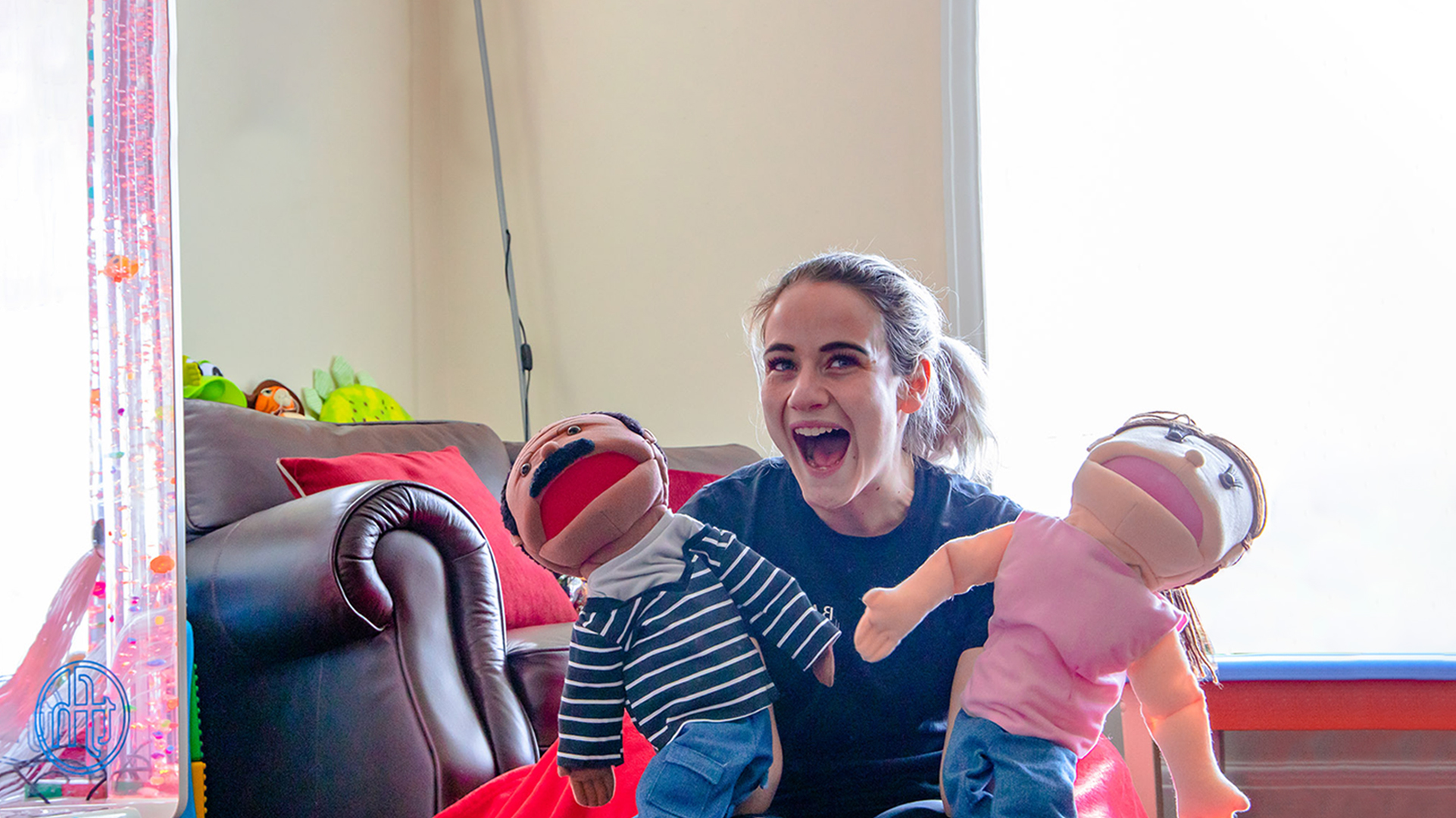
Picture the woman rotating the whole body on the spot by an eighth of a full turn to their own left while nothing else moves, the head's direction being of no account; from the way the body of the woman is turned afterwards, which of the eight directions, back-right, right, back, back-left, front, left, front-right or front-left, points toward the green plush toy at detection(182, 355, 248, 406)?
back

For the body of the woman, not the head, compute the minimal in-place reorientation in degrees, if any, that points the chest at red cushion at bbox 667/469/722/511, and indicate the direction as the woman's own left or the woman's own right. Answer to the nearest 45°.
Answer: approximately 180°

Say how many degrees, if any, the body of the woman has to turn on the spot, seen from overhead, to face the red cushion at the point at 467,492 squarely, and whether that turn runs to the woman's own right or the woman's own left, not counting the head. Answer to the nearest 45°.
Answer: approximately 135° to the woman's own right

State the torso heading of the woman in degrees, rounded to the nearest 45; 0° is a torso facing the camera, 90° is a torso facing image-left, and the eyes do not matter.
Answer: approximately 0°

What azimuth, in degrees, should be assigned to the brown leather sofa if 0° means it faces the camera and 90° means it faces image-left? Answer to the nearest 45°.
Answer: approximately 315°
